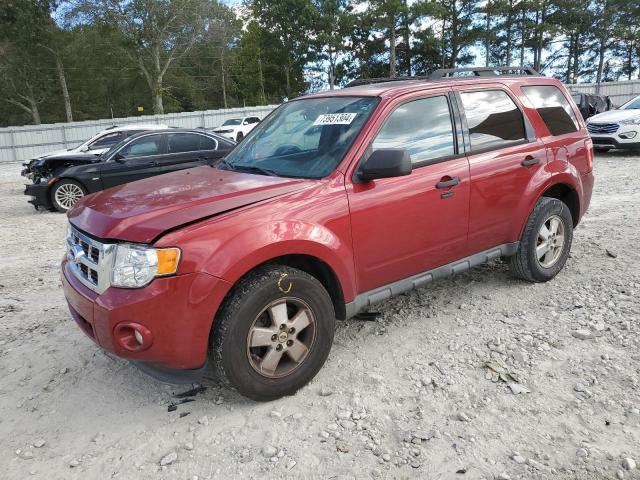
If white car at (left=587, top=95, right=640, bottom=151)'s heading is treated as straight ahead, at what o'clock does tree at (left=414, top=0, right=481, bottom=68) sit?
The tree is roughly at 4 o'clock from the white car.

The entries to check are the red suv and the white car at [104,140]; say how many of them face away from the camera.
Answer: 0

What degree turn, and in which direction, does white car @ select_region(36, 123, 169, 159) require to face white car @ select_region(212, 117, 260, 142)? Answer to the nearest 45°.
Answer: approximately 135° to its right

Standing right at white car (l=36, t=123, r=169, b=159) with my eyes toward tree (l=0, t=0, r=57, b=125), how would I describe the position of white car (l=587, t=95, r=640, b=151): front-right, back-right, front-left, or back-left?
back-right

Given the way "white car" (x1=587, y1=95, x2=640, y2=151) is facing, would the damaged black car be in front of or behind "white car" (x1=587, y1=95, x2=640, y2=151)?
in front

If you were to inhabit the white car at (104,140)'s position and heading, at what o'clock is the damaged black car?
The damaged black car is roughly at 9 o'clock from the white car.

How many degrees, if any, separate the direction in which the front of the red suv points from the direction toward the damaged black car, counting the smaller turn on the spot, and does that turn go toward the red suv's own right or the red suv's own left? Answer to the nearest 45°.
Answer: approximately 90° to the red suv's own right

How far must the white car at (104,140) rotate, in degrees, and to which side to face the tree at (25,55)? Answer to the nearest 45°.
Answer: approximately 90° to its right

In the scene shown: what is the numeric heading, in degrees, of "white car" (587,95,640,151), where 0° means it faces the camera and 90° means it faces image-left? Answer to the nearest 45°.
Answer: approximately 45°

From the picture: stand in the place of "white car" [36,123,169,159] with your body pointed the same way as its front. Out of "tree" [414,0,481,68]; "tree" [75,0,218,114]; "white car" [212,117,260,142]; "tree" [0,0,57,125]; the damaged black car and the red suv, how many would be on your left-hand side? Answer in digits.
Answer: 2

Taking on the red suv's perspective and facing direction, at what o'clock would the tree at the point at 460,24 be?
The tree is roughly at 5 o'clock from the red suv.

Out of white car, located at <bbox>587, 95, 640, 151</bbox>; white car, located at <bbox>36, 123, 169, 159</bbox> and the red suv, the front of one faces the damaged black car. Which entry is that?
white car, located at <bbox>587, 95, 640, 151</bbox>

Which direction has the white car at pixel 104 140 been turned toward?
to the viewer's left

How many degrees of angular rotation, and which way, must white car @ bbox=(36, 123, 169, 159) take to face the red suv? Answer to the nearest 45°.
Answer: approximately 90° to its left
